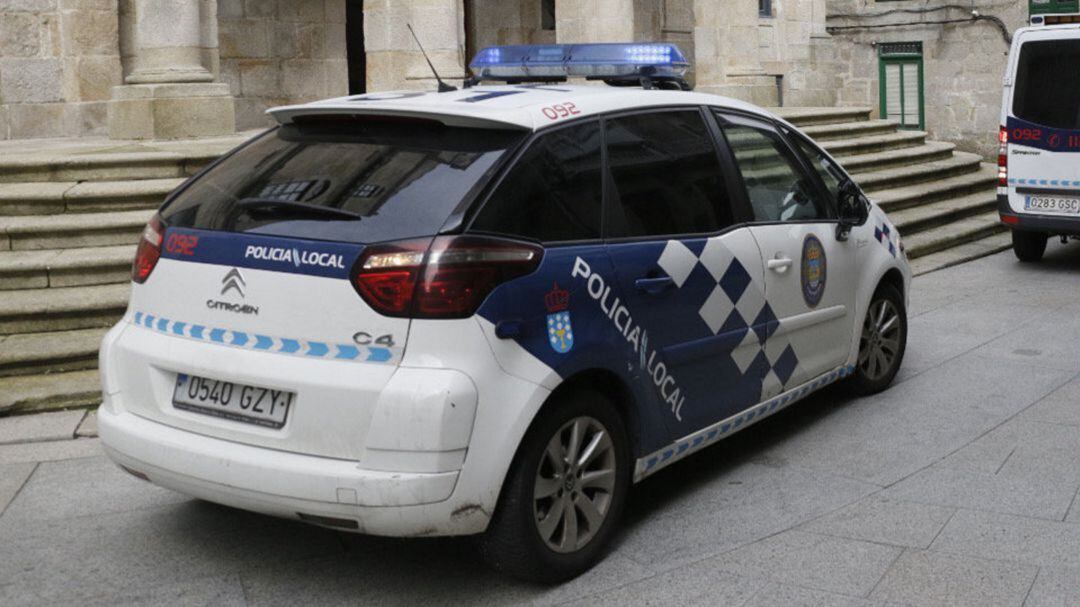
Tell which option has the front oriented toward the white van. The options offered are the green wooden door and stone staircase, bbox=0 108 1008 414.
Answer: the green wooden door

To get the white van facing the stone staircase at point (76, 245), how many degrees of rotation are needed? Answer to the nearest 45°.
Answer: approximately 135° to its left

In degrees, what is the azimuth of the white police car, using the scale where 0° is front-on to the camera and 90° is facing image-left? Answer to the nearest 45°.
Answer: approximately 225°

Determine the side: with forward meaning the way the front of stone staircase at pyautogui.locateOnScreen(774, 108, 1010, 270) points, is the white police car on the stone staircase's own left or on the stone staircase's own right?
on the stone staircase's own right

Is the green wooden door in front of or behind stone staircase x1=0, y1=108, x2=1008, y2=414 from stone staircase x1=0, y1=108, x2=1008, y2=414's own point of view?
behind

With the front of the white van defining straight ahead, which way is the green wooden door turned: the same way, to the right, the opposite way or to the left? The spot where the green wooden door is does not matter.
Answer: the opposite way

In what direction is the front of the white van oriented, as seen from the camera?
facing away from the viewer
